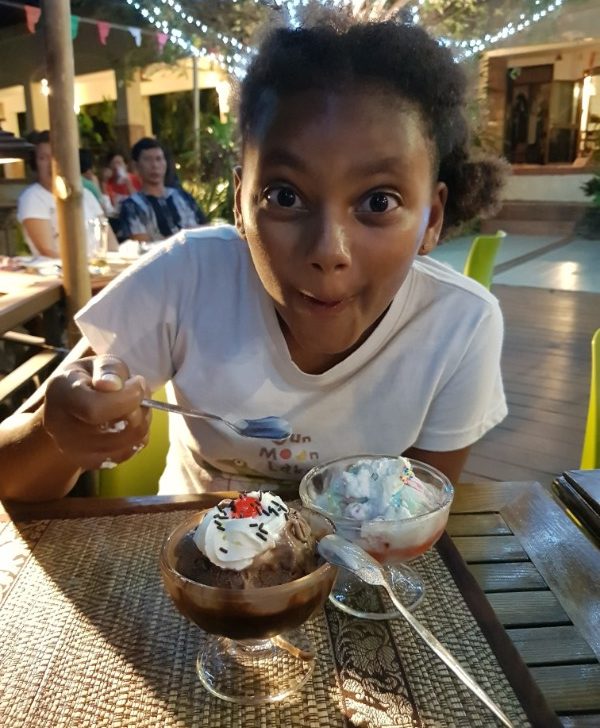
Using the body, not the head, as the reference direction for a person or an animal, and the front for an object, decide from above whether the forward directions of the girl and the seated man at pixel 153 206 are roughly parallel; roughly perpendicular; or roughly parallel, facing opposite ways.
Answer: roughly parallel

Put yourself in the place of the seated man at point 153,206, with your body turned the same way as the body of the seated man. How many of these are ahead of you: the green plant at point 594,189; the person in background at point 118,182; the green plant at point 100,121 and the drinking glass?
1

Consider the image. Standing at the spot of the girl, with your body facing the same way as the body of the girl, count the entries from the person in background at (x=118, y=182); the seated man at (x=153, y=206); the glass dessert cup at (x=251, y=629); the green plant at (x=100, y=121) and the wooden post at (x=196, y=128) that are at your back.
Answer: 4

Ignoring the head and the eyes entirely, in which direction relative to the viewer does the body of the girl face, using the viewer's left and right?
facing the viewer

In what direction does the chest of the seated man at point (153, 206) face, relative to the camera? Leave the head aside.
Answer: toward the camera

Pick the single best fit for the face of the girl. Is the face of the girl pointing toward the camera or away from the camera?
toward the camera

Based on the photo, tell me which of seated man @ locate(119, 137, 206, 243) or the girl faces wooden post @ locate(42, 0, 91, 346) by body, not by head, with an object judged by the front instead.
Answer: the seated man

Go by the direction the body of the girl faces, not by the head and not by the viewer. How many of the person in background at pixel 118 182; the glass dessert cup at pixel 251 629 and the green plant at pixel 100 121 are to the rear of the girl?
2

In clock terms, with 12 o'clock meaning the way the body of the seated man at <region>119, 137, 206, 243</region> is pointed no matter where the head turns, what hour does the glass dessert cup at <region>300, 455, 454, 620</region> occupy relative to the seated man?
The glass dessert cup is roughly at 12 o'clock from the seated man.

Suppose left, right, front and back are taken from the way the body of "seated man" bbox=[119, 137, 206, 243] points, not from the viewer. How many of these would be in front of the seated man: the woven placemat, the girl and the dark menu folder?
3

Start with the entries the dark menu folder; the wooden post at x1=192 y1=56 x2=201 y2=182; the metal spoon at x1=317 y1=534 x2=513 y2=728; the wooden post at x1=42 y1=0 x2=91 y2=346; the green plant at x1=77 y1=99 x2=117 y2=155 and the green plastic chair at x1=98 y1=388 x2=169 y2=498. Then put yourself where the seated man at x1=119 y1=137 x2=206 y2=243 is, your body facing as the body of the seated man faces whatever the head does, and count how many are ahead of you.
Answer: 4

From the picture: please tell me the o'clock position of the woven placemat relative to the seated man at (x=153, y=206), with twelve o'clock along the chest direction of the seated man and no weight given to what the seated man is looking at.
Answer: The woven placemat is roughly at 12 o'clock from the seated man.

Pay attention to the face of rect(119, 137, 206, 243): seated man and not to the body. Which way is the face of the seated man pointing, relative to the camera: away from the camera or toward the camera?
toward the camera

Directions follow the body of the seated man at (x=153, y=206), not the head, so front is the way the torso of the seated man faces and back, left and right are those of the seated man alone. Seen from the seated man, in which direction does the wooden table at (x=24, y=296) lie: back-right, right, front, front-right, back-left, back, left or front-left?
front
